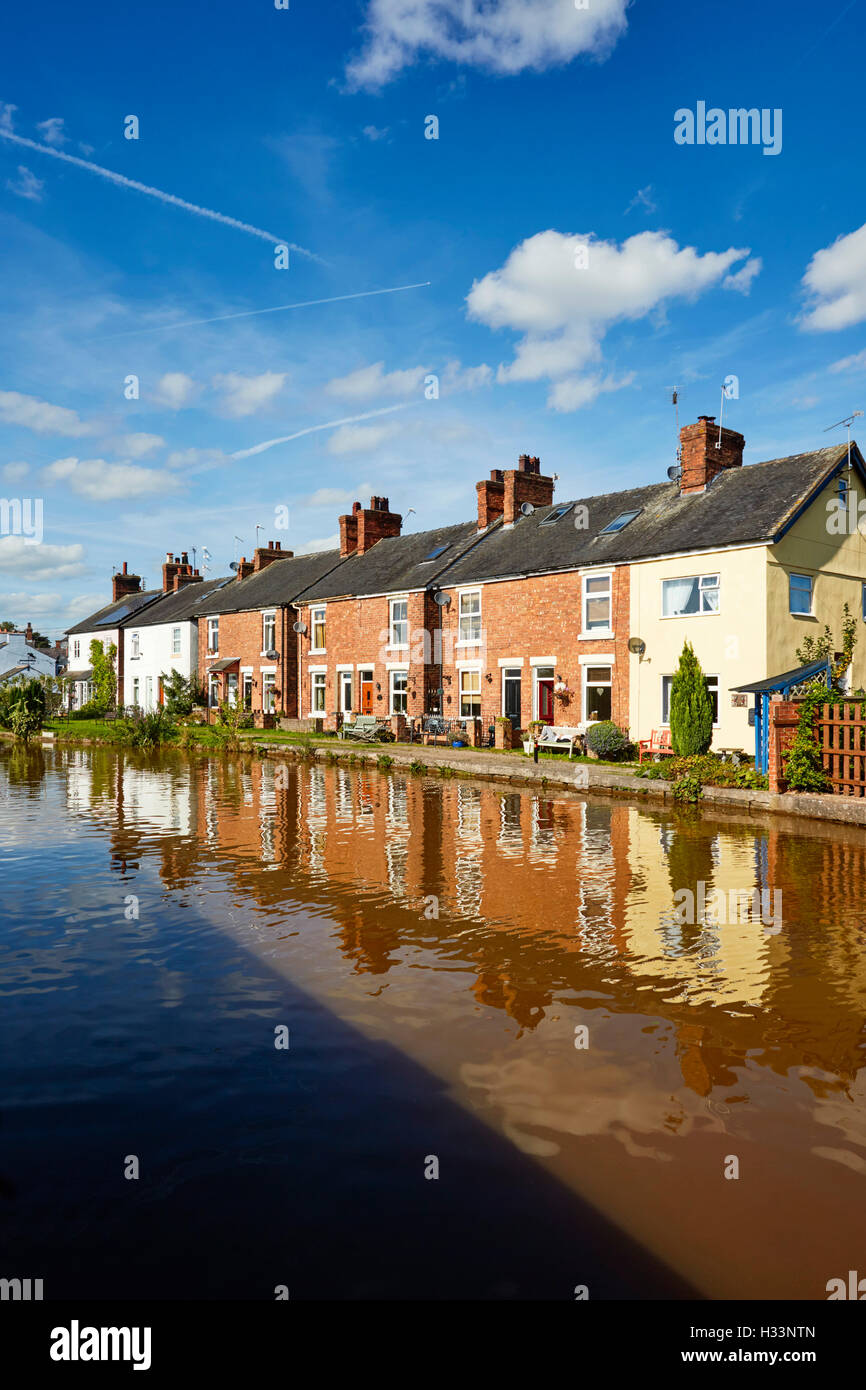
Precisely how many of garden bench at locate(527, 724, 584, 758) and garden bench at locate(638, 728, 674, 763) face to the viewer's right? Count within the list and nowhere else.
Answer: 0

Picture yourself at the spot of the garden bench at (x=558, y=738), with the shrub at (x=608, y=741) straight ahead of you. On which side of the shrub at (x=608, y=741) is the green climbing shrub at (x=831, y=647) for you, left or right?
left

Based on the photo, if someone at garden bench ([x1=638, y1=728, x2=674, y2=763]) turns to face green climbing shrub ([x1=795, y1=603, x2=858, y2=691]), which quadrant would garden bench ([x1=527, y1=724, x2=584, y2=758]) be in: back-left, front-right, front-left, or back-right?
back-left

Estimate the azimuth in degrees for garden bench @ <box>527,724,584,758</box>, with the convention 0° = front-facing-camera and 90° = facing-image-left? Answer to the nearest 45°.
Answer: approximately 45°

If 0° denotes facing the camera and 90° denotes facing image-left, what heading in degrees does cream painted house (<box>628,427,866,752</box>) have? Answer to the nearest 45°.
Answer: approximately 45°

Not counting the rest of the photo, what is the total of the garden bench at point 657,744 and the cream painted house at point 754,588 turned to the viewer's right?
0

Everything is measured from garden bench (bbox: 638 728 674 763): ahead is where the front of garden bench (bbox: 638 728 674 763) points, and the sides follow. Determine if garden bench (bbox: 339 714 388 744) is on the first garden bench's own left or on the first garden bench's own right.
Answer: on the first garden bench's own right
